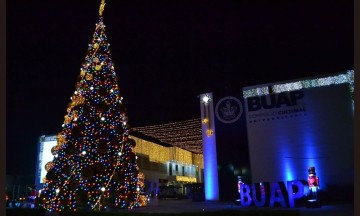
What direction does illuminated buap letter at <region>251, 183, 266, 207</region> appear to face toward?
toward the camera

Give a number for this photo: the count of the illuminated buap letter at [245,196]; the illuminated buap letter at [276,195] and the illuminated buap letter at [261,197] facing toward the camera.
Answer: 3

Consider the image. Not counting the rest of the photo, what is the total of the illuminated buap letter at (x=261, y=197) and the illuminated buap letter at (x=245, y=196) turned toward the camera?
2

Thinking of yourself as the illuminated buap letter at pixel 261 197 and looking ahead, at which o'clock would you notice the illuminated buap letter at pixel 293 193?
the illuminated buap letter at pixel 293 193 is roughly at 10 o'clock from the illuminated buap letter at pixel 261 197.

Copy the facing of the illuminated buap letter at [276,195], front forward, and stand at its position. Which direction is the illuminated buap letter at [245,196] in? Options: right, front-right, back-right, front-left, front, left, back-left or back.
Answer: back-right

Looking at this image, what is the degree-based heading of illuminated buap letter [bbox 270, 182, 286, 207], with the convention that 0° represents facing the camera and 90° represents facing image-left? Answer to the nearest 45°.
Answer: approximately 0°

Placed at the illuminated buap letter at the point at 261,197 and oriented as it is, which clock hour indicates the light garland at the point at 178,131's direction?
The light garland is roughly at 5 o'clock from the illuminated buap letter.

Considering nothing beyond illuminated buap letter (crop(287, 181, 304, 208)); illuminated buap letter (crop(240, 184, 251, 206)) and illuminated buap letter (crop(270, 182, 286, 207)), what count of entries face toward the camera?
3

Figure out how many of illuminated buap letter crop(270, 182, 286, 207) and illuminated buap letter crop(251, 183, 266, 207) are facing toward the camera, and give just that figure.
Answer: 2

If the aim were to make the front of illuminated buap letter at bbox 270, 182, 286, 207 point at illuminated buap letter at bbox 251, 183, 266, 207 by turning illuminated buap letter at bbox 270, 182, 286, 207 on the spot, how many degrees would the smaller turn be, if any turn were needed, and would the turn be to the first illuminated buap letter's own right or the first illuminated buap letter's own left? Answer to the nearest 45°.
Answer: approximately 135° to the first illuminated buap letter's own right

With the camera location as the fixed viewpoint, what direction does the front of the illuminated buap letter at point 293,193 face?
facing the viewer

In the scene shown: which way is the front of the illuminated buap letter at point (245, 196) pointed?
toward the camera

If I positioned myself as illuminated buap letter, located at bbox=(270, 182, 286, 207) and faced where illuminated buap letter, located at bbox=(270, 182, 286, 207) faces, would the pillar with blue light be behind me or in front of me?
behind
